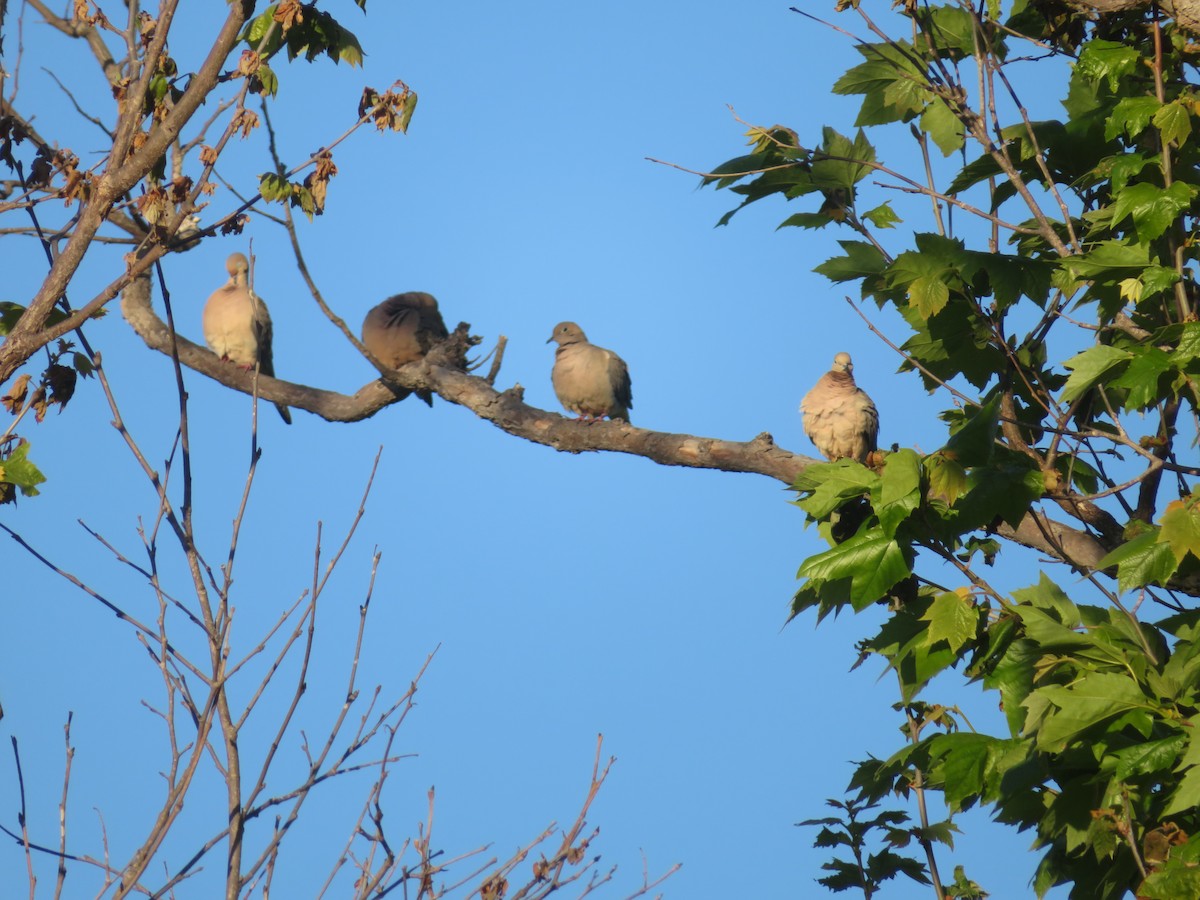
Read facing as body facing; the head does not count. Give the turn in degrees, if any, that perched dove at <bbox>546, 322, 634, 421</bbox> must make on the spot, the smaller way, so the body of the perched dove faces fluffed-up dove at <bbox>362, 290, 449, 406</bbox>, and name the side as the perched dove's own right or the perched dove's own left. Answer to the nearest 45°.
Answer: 0° — it already faces it

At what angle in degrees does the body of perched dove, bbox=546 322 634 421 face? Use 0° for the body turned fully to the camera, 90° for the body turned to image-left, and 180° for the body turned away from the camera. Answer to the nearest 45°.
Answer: approximately 45°

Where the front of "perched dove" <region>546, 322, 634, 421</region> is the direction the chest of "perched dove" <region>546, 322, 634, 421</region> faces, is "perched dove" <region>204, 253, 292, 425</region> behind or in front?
in front

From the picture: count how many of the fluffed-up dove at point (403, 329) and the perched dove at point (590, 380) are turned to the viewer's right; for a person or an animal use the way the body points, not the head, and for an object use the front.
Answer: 0

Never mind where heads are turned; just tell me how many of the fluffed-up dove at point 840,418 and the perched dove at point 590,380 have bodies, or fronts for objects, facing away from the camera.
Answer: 0
